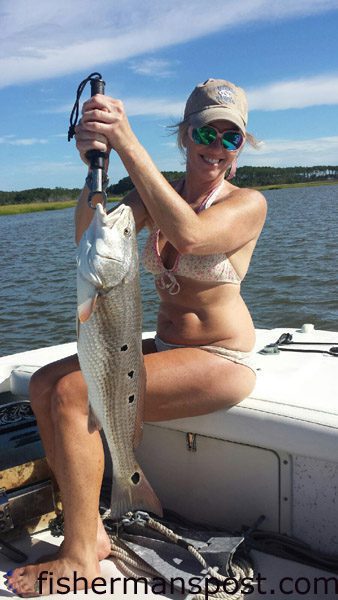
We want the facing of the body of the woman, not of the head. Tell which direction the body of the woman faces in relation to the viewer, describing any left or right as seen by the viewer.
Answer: facing the viewer and to the left of the viewer

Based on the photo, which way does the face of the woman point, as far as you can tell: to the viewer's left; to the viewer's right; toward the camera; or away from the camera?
toward the camera
